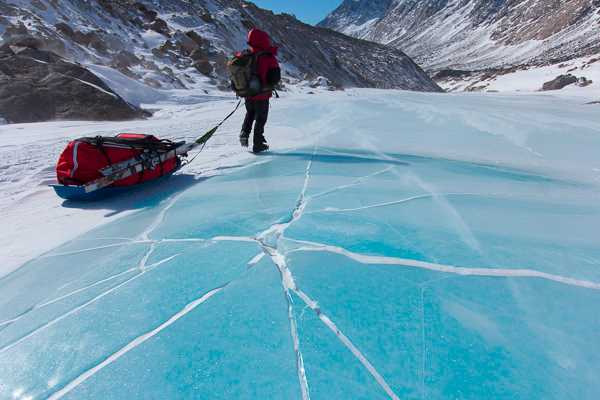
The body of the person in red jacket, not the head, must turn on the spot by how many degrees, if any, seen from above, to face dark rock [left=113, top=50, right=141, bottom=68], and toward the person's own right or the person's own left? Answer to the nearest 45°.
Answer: approximately 90° to the person's own left

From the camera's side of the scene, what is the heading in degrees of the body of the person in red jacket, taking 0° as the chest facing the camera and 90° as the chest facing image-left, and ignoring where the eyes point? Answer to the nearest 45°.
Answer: approximately 225°

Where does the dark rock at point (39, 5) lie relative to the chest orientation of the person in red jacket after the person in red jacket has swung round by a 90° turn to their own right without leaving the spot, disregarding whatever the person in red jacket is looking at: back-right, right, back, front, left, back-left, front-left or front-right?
back

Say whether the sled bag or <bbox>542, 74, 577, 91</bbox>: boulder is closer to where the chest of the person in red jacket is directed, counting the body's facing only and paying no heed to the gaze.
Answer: the boulder

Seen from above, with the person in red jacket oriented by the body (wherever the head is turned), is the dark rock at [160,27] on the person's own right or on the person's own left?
on the person's own left

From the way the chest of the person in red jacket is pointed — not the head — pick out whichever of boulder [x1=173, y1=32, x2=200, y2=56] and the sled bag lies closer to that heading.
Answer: the boulder

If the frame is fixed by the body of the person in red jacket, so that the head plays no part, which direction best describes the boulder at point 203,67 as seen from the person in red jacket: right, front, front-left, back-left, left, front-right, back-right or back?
front-left

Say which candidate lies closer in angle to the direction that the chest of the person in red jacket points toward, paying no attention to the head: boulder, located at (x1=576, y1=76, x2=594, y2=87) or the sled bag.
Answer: the boulder

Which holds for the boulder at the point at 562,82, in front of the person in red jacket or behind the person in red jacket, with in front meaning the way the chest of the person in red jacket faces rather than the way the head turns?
in front

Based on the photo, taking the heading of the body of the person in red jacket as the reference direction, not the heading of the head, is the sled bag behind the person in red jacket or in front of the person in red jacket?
behind

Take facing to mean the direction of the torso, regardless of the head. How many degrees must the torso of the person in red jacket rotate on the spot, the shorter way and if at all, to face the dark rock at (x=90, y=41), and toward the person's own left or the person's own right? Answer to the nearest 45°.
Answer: approximately 90° to the person's own left

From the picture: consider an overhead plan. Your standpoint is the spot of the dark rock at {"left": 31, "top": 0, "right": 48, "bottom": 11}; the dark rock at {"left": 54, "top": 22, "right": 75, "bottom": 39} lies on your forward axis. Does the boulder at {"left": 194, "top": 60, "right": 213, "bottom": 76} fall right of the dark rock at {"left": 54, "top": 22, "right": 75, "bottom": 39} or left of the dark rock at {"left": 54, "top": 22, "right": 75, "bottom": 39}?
left

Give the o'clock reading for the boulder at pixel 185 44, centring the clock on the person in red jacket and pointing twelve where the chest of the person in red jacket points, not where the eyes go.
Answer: The boulder is roughly at 10 o'clock from the person in red jacket.
